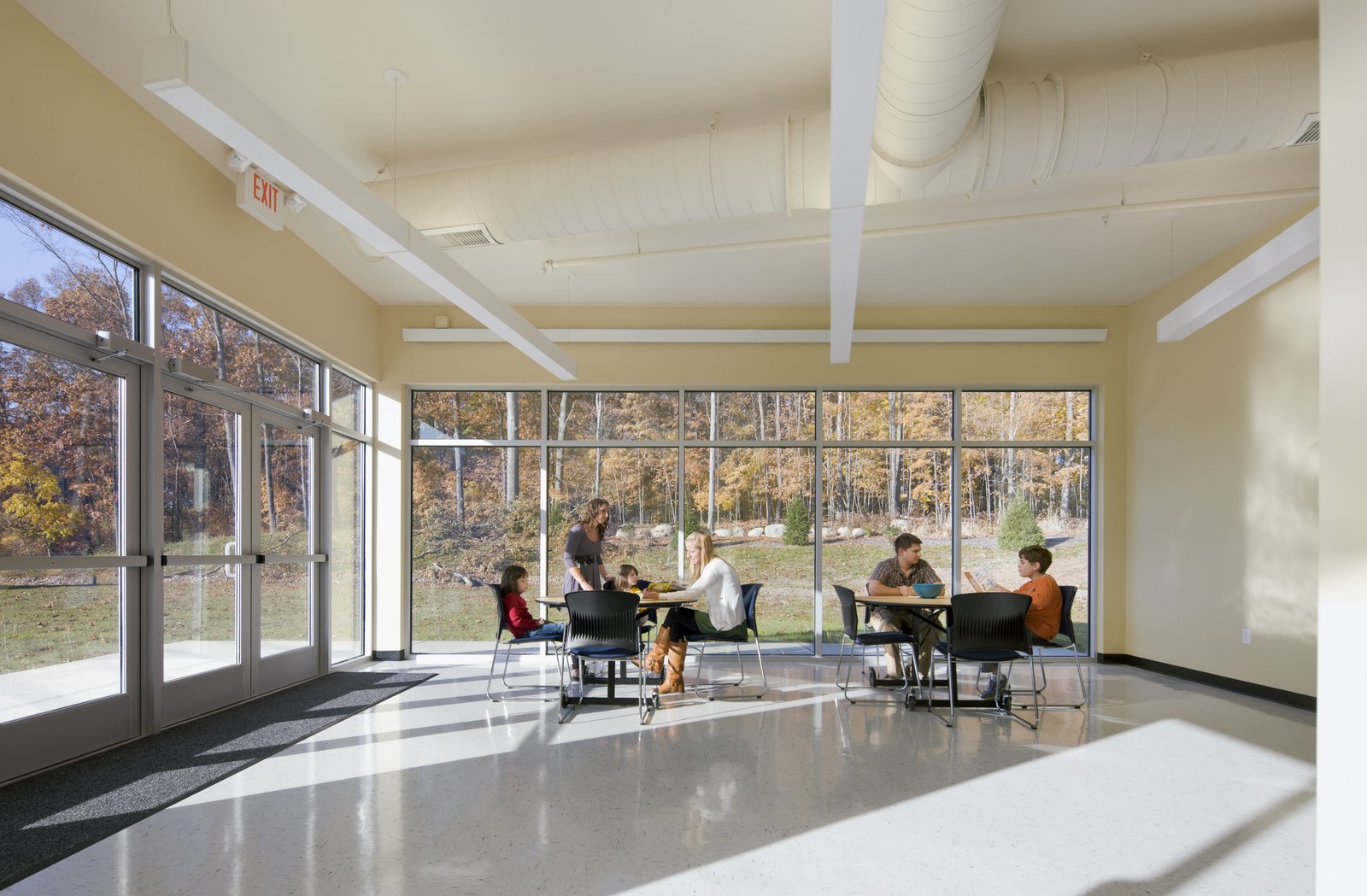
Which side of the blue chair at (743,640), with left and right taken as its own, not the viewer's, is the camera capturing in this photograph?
left

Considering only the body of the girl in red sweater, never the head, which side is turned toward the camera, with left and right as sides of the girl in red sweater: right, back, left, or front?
right

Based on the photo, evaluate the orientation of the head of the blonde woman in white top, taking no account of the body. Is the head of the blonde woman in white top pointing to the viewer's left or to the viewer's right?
to the viewer's left

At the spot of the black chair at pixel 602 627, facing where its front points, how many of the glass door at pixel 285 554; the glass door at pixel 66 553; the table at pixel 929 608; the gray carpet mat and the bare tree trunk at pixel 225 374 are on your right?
1

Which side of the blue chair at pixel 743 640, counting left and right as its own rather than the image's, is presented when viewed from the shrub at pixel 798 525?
right

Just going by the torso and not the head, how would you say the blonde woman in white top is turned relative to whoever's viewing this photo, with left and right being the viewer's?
facing to the left of the viewer

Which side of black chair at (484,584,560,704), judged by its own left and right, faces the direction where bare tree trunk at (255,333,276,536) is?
back

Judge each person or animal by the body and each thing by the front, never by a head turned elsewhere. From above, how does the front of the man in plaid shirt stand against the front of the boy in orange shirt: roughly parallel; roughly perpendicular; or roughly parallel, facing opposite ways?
roughly perpendicular

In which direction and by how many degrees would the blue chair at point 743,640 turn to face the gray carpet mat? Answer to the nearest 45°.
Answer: approximately 45° to its left

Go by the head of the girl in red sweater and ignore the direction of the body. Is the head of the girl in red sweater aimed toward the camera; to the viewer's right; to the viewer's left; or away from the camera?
to the viewer's right

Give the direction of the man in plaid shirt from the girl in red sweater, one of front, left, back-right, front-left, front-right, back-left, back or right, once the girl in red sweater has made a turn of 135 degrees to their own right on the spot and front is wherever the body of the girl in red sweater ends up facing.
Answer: back-left

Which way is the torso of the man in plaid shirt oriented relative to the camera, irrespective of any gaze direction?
toward the camera

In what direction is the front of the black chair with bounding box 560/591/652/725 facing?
away from the camera

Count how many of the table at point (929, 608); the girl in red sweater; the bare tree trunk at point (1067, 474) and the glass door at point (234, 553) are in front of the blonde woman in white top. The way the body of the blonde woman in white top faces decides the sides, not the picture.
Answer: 2

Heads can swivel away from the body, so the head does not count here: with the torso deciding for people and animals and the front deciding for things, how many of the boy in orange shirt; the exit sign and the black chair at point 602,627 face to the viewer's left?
1
